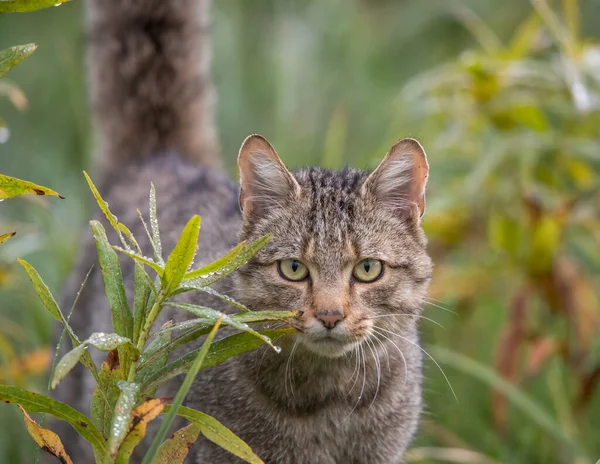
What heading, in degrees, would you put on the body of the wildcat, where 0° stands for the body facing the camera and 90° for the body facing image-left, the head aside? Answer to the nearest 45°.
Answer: approximately 315°
